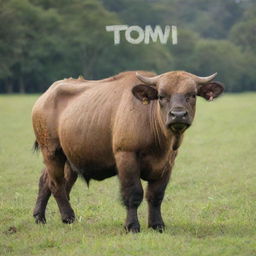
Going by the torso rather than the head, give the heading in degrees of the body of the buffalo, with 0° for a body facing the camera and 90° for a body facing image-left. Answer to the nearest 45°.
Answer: approximately 315°
